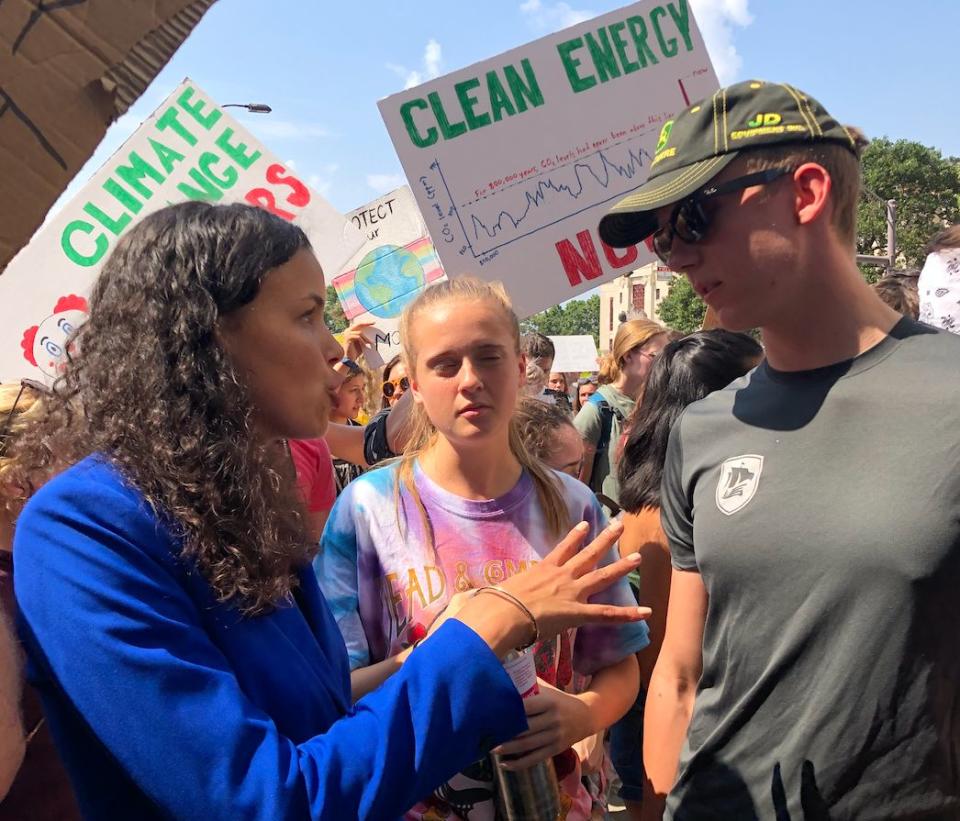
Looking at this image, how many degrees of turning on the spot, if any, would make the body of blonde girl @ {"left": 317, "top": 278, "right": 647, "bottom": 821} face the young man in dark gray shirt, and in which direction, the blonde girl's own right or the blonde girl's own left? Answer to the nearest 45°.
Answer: approximately 45° to the blonde girl's own left

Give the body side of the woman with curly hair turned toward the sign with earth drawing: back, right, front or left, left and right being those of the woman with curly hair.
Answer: left

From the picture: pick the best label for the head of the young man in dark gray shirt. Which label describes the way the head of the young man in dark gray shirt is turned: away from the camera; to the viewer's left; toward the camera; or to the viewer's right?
to the viewer's left

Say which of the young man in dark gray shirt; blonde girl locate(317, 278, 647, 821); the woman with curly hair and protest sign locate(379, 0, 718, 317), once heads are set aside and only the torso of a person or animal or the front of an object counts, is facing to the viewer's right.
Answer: the woman with curly hair

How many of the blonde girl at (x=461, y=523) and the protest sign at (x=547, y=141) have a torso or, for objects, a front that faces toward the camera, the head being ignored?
2

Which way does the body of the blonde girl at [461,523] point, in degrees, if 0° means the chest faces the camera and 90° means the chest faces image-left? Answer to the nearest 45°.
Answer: approximately 0°

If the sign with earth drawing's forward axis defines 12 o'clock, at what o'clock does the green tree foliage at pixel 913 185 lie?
The green tree foliage is roughly at 7 o'clock from the sign with earth drawing.

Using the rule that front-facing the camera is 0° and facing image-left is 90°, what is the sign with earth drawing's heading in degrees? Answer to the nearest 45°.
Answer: approximately 0°

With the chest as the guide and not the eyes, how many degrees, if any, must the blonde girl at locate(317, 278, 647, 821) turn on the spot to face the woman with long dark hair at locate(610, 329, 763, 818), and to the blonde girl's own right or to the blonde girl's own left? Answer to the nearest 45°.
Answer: approximately 135° to the blonde girl's own left

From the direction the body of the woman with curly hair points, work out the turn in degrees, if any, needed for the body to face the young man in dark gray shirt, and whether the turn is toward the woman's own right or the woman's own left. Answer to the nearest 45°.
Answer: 0° — they already face them

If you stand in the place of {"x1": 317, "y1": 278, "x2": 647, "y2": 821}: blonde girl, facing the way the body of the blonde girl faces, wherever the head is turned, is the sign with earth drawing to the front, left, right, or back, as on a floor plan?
back

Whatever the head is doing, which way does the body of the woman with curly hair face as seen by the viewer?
to the viewer's right
